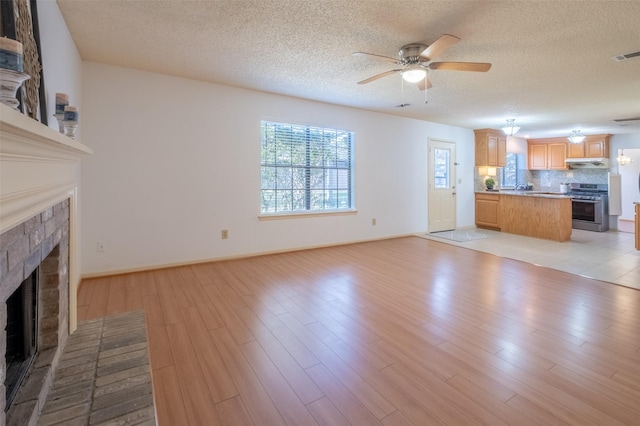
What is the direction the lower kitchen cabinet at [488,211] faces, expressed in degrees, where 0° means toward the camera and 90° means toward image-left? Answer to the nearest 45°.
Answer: approximately 45°

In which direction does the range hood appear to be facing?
toward the camera

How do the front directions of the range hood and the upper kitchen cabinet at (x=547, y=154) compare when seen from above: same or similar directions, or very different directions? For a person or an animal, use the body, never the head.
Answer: same or similar directions

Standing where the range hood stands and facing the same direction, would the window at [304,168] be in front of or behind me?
in front

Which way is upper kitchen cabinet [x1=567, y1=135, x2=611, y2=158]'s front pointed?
toward the camera

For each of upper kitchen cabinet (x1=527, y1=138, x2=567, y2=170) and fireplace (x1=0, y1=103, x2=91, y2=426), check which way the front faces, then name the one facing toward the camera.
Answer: the upper kitchen cabinet

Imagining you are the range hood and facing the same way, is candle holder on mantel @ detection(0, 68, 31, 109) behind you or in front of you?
in front

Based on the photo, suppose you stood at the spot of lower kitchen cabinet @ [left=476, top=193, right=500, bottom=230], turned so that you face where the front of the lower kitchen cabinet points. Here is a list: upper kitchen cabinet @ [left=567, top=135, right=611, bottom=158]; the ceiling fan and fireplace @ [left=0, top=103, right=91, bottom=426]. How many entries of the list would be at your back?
1

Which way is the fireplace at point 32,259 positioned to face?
to the viewer's right

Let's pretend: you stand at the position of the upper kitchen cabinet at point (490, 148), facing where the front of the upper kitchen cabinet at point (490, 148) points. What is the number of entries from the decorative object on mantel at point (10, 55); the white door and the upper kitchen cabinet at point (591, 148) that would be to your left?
1
